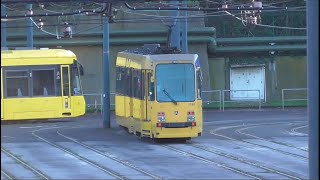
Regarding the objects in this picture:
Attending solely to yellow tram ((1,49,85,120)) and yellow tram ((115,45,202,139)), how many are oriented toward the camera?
1

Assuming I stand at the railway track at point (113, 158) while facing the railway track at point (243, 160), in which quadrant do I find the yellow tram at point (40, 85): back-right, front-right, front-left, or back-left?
back-left

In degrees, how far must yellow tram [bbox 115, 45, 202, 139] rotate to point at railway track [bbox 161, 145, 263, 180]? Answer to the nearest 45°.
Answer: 0° — it already faces it

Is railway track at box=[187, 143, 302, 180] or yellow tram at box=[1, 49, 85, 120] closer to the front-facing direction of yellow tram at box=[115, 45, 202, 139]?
the railway track

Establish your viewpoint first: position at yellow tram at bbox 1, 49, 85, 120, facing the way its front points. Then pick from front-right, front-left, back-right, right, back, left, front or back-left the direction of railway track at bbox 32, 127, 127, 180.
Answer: right

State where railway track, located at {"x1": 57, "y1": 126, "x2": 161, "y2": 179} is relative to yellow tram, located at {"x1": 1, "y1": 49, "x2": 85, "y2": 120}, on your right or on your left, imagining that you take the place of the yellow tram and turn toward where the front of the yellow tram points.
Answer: on your right

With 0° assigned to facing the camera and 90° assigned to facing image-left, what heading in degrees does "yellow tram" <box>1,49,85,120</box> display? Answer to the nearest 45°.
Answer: approximately 270°

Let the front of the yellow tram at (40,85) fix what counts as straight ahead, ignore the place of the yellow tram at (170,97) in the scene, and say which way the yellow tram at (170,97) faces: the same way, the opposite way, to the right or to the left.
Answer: to the right

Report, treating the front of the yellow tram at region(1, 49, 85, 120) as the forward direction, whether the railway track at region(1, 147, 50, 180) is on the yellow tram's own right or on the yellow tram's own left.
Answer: on the yellow tram's own right
